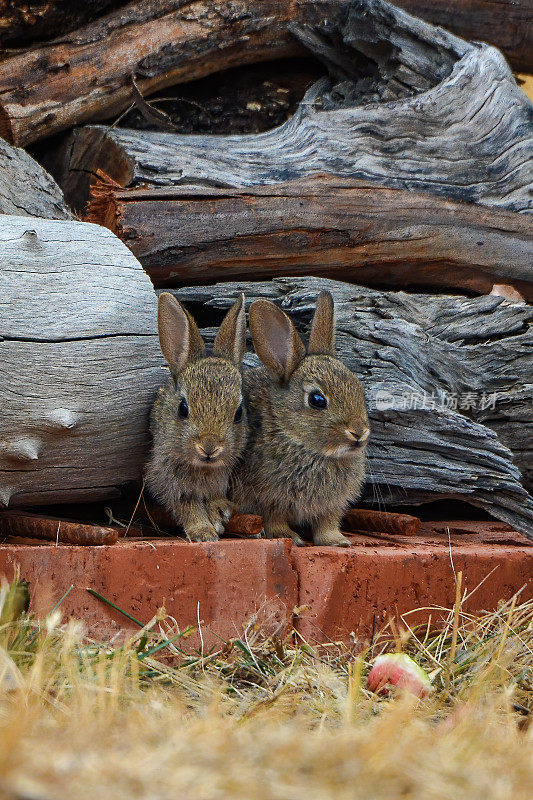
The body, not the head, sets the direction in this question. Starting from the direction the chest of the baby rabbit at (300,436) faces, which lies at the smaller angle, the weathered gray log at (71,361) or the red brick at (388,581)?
the red brick

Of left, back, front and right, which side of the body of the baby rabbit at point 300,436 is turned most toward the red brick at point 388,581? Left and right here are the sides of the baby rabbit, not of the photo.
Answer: front

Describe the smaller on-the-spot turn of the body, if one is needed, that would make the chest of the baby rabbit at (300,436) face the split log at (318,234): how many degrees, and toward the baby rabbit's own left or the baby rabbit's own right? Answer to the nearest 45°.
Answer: approximately 135° to the baby rabbit's own left

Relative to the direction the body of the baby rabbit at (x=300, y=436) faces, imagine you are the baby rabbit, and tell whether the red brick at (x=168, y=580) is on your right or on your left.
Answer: on your right

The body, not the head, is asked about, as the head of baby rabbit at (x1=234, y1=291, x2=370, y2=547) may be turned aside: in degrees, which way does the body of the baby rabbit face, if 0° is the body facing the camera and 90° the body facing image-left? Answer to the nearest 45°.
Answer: approximately 315°

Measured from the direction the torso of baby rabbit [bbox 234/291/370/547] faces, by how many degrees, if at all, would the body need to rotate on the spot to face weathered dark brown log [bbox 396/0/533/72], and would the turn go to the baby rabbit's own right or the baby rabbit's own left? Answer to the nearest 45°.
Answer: approximately 135° to the baby rabbit's own left

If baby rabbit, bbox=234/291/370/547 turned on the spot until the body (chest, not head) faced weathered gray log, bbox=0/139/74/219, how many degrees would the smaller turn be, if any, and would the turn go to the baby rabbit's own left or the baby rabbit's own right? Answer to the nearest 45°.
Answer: approximately 180°

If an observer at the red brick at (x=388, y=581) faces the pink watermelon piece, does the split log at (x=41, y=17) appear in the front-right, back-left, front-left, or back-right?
back-right

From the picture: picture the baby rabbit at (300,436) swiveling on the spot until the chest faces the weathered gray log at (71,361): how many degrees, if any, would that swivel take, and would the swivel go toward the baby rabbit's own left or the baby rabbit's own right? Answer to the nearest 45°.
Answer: approximately 135° to the baby rabbit's own right
